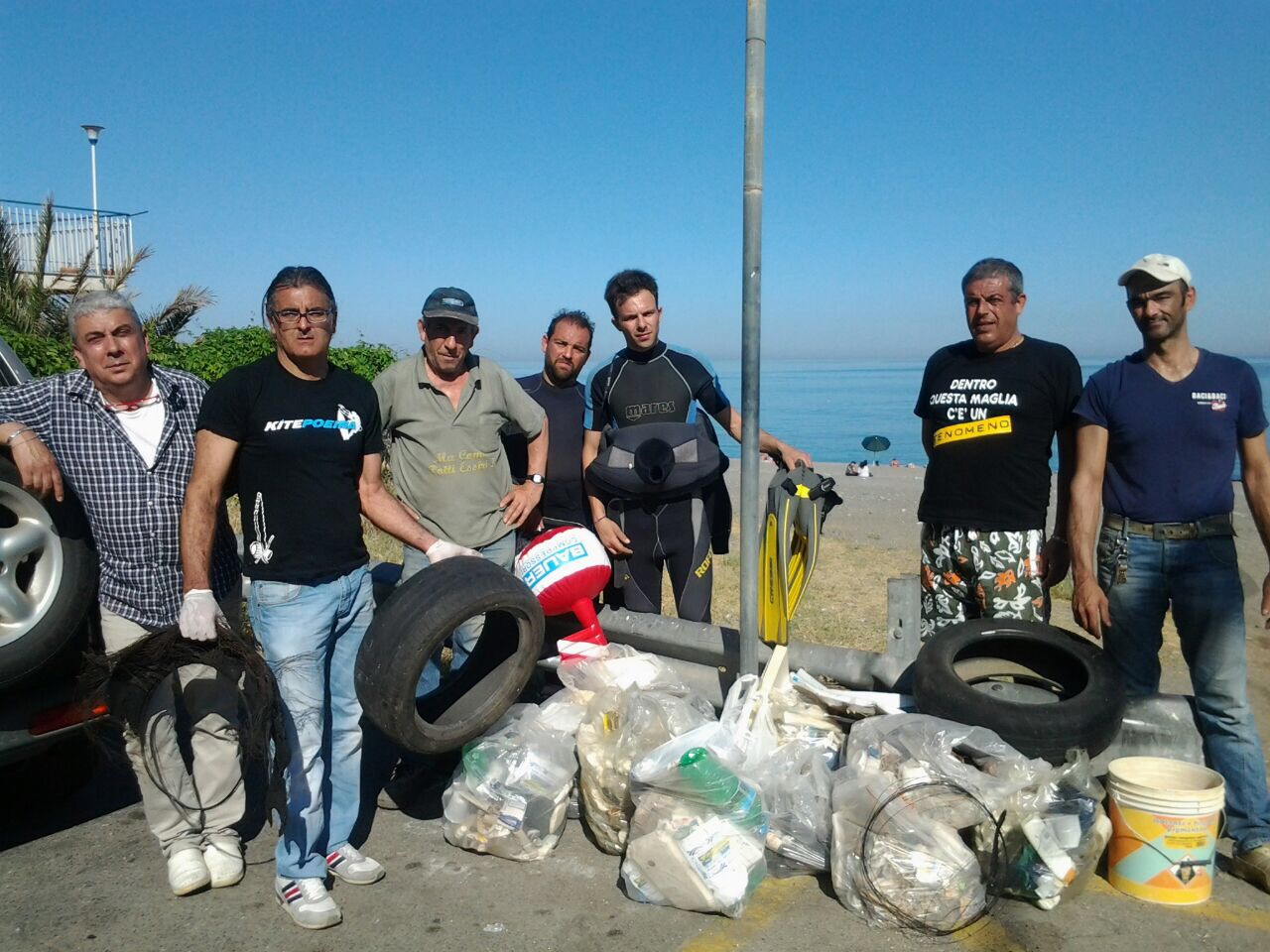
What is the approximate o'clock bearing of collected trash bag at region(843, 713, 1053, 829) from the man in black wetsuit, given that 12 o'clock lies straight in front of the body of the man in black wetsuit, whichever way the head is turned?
The collected trash bag is roughly at 11 o'clock from the man in black wetsuit.

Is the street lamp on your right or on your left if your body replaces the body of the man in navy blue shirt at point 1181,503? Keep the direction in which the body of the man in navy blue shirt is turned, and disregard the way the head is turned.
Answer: on your right

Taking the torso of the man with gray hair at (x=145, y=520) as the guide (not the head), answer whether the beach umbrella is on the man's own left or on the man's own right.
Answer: on the man's own left

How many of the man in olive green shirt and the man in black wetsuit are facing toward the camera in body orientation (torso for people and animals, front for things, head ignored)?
2

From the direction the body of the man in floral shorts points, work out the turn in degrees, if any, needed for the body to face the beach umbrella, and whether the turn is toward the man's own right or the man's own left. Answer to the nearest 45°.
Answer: approximately 135° to the man's own right

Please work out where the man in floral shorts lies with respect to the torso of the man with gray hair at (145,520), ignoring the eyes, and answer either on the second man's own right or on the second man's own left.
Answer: on the second man's own left

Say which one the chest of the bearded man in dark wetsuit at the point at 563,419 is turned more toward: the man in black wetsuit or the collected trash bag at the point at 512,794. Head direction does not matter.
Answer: the collected trash bag
